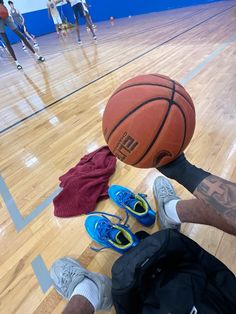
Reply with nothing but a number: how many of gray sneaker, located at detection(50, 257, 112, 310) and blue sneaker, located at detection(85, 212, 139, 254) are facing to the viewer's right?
0

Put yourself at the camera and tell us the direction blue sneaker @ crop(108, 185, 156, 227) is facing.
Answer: facing away from the viewer and to the left of the viewer

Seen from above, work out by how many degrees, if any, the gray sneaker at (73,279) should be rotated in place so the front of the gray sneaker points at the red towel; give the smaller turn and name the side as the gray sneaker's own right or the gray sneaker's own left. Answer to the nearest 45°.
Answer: approximately 90° to the gray sneaker's own right

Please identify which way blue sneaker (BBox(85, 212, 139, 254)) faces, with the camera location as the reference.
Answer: facing away from the viewer and to the left of the viewer

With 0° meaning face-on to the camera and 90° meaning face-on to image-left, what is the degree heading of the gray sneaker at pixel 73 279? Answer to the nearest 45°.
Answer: approximately 135°
